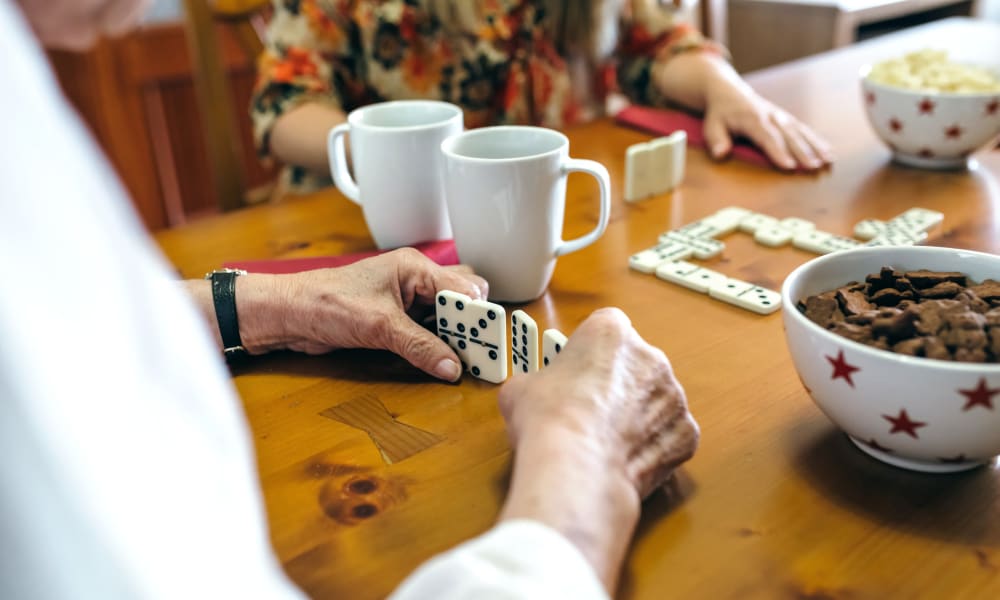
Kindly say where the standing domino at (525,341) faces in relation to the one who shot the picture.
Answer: facing the viewer and to the left of the viewer

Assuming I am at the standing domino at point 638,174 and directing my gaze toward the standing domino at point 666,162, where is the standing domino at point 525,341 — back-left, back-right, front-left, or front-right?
back-right

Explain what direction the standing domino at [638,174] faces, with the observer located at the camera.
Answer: facing away from the viewer and to the left of the viewer

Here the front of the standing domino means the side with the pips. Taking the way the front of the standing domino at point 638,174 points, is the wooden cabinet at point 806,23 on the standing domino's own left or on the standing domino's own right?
on the standing domino's own right

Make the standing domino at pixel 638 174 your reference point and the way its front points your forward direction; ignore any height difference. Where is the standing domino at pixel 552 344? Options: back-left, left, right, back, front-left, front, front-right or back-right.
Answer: back-left

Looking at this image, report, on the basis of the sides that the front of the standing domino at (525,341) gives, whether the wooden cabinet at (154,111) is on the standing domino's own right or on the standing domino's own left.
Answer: on the standing domino's own right

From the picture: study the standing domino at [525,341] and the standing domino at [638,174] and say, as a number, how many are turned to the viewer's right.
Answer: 0
